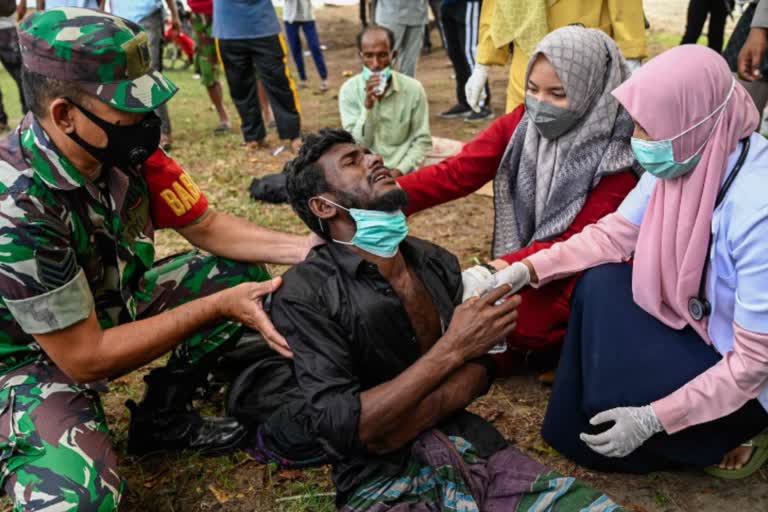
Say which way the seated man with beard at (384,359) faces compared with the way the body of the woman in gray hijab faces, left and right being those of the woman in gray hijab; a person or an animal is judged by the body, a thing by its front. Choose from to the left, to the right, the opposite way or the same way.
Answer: to the left

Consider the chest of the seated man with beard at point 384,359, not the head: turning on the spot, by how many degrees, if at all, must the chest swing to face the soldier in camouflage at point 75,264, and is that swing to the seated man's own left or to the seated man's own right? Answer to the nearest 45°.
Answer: approximately 135° to the seated man's own right

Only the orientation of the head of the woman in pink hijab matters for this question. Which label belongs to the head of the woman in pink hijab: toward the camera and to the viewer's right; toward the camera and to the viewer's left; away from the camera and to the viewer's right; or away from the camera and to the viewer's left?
toward the camera and to the viewer's left

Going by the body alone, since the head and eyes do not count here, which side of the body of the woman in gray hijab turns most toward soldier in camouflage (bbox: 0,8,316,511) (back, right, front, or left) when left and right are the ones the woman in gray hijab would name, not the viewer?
front

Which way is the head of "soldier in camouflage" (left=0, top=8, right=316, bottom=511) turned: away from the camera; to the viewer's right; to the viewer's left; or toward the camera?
to the viewer's right

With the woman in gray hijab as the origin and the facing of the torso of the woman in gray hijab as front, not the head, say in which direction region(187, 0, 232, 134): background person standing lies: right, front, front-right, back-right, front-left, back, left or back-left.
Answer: right

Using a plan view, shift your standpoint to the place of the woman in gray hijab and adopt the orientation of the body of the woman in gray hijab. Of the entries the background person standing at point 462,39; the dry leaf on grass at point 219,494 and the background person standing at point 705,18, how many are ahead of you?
1

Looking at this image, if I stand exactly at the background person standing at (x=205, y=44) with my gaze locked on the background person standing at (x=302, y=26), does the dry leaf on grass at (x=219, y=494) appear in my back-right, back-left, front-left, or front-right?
back-right

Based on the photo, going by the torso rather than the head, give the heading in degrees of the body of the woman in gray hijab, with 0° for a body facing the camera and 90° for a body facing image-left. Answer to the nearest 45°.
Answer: approximately 45°

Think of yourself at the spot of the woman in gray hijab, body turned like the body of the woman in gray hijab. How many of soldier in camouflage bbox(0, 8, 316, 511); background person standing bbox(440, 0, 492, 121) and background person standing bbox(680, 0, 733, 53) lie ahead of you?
1
